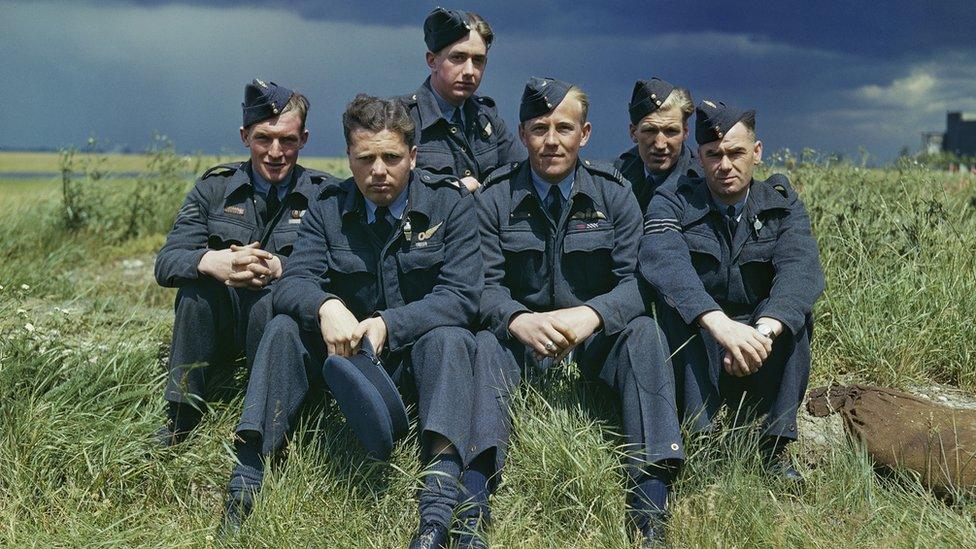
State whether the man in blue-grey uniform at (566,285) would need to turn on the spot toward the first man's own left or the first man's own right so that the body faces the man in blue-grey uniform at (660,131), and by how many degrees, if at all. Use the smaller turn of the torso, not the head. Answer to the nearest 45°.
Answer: approximately 180°

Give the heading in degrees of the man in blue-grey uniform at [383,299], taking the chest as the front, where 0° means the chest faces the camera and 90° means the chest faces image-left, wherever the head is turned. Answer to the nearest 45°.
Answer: approximately 0°

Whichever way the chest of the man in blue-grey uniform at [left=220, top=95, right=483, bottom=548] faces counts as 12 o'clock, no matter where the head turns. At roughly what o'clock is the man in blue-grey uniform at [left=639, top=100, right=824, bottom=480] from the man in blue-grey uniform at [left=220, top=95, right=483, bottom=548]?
the man in blue-grey uniform at [left=639, top=100, right=824, bottom=480] is roughly at 9 o'clock from the man in blue-grey uniform at [left=220, top=95, right=483, bottom=548].

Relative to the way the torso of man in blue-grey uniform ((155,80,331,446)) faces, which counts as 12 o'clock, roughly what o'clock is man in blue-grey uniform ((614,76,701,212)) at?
man in blue-grey uniform ((614,76,701,212)) is roughly at 9 o'clock from man in blue-grey uniform ((155,80,331,446)).

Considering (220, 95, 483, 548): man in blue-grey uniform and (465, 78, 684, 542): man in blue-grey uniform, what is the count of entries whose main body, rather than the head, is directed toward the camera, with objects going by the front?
2

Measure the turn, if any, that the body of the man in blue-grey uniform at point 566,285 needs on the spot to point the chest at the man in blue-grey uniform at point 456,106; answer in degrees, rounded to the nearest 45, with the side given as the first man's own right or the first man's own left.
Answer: approximately 135° to the first man's own right

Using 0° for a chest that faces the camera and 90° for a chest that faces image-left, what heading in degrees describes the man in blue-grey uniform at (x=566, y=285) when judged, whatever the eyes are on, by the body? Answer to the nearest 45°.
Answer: approximately 0°
